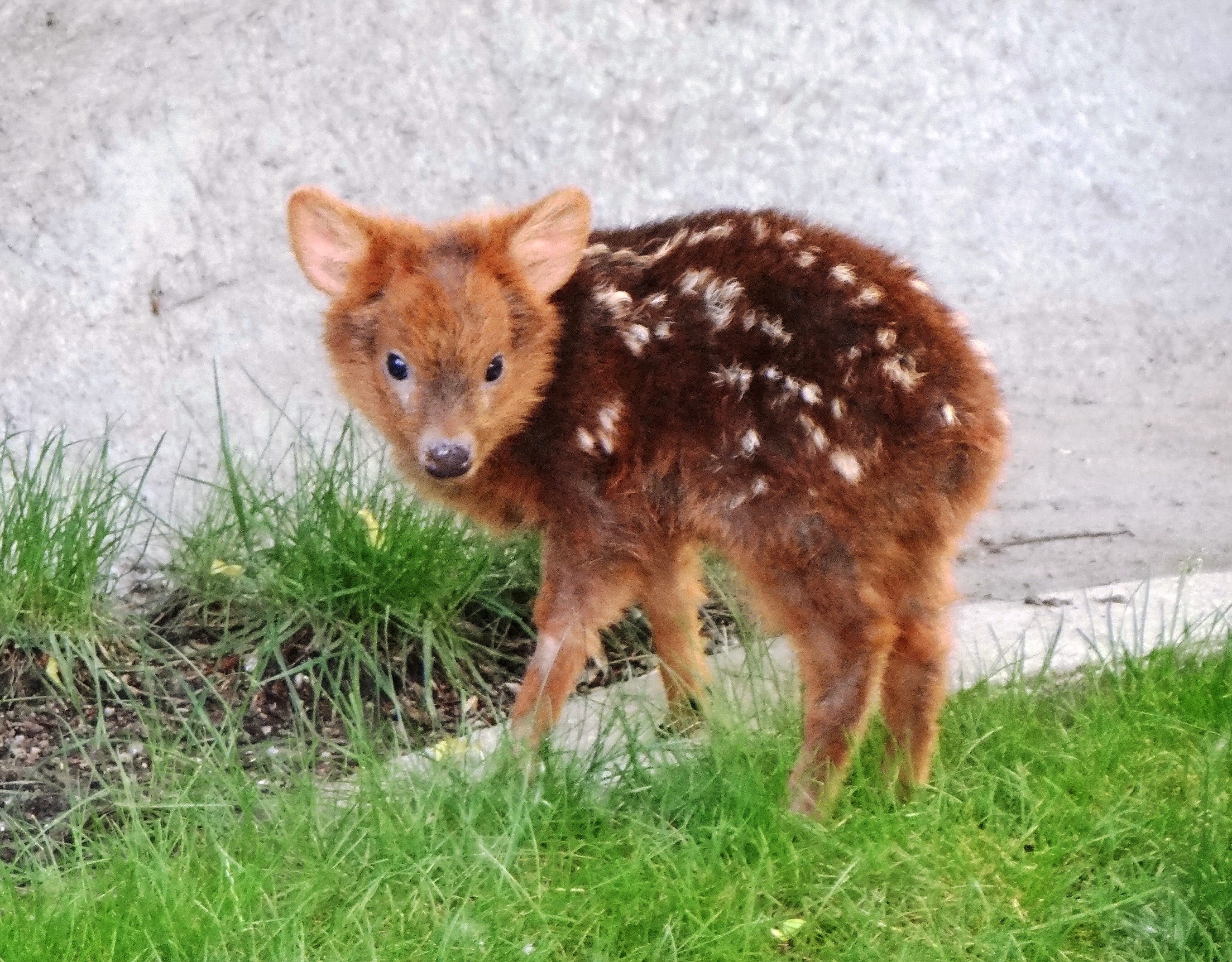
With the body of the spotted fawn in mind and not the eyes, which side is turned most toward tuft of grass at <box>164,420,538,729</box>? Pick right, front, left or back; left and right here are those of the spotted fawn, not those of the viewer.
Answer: front

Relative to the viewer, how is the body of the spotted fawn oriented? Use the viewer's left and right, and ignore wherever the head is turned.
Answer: facing away from the viewer and to the left of the viewer

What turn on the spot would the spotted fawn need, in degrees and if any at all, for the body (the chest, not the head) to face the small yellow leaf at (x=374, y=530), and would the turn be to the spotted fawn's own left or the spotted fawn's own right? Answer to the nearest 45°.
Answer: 0° — it already faces it
